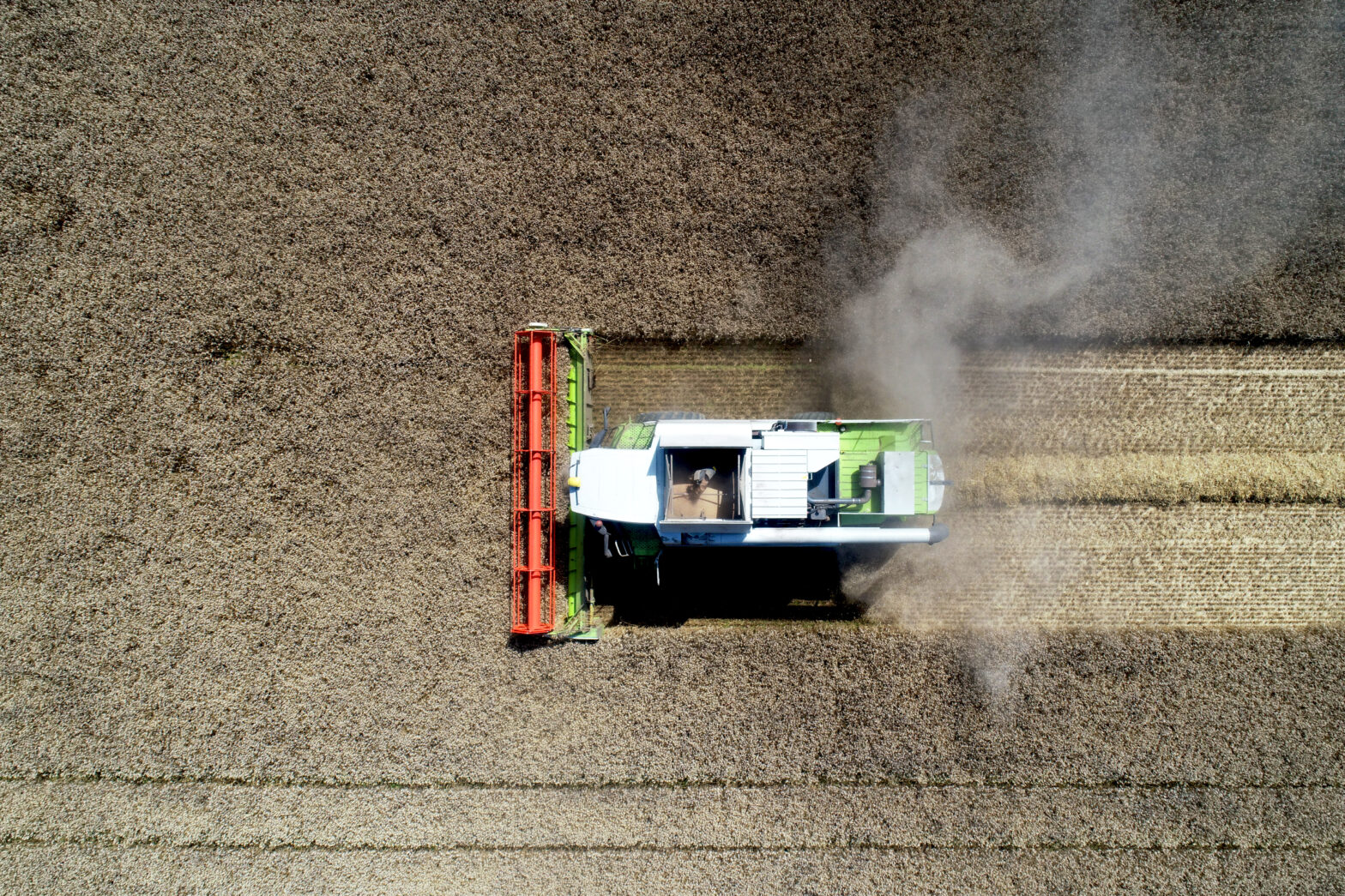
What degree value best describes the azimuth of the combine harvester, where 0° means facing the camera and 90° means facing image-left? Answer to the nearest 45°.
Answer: approximately 90°
